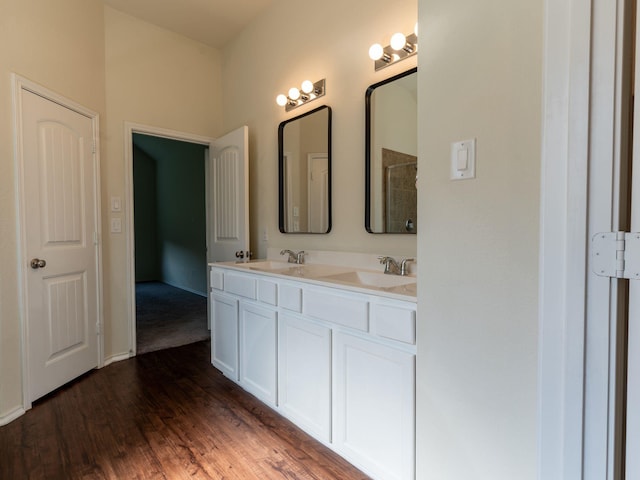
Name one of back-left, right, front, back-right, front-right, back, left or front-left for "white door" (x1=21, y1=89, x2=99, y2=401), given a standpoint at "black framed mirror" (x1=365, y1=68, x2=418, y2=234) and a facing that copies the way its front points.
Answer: front-right

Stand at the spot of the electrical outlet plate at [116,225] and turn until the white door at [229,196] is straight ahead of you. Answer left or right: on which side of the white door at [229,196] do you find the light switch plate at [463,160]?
right

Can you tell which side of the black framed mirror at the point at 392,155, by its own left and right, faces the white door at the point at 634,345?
left

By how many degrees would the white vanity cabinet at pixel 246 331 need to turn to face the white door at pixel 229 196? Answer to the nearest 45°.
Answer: approximately 135° to its right

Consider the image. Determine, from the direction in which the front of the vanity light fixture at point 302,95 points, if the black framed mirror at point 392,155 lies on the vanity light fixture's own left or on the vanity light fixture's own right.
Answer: on the vanity light fixture's own left

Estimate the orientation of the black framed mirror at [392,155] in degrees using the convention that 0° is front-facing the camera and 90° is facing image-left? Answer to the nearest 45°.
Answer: approximately 45°

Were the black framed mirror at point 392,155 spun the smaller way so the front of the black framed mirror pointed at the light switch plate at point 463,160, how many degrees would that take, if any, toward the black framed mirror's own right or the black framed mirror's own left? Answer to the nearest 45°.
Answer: approximately 45° to the black framed mirror's own left

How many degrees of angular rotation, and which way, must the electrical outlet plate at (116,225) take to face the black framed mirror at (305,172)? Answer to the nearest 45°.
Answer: approximately 45° to its left
